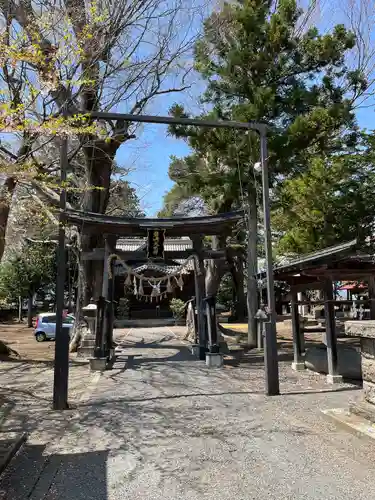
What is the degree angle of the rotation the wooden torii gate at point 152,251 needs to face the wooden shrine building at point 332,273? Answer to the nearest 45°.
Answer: approximately 45° to its left

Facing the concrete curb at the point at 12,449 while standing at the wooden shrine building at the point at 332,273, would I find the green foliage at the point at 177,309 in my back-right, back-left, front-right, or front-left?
back-right

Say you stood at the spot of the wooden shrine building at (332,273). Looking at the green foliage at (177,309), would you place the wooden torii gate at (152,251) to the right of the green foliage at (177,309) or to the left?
left

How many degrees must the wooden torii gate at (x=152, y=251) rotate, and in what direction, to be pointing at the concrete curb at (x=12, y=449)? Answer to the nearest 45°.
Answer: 0° — it already faces it

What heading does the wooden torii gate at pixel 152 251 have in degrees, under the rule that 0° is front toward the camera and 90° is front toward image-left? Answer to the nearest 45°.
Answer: approximately 0°

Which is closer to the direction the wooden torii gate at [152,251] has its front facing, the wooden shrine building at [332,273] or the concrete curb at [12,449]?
the concrete curb
